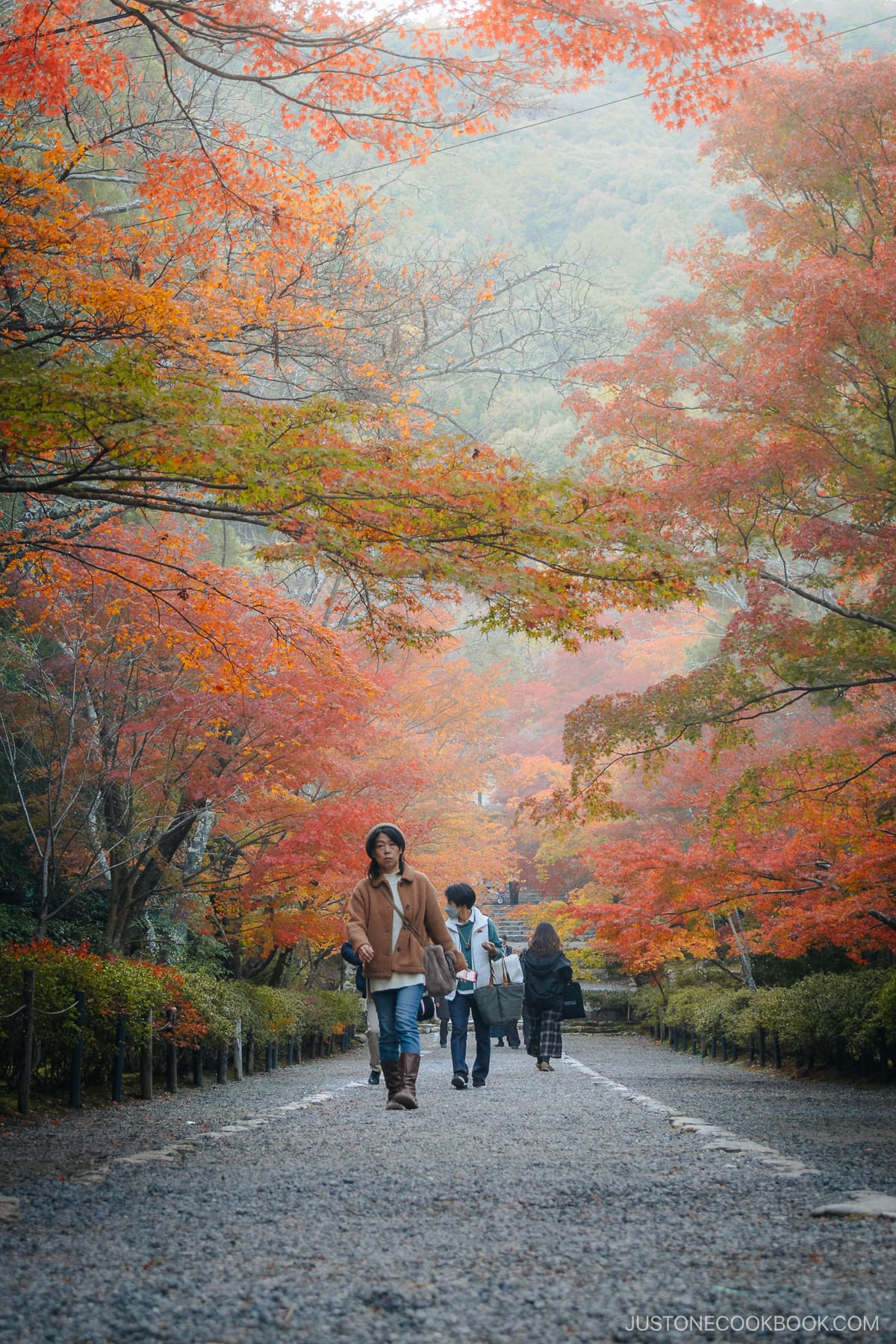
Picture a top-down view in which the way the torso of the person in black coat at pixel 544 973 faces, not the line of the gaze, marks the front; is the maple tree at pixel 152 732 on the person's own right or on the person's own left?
on the person's own left

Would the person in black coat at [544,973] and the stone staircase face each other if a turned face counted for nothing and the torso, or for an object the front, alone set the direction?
yes

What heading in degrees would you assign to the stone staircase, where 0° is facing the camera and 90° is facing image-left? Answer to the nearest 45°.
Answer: approximately 0°

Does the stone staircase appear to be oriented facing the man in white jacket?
yes

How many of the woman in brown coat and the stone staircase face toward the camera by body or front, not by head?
2

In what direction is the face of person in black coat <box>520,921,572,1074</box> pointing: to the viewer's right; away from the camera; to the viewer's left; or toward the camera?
away from the camera

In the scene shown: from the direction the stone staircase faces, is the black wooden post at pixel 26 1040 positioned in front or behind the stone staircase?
in front

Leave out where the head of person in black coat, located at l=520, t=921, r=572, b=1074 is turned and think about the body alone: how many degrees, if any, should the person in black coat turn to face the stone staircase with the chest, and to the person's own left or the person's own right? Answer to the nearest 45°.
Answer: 0° — they already face it

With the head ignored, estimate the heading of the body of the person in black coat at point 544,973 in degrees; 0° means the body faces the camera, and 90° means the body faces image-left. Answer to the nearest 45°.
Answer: approximately 180°

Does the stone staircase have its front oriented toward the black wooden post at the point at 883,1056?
yes

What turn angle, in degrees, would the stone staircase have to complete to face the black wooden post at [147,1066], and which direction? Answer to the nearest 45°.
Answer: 0° — it already faces it

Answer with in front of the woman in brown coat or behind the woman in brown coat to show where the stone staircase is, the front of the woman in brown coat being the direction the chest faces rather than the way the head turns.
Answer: behind

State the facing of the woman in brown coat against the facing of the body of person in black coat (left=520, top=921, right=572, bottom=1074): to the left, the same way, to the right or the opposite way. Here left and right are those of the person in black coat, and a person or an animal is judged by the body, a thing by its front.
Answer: the opposite way

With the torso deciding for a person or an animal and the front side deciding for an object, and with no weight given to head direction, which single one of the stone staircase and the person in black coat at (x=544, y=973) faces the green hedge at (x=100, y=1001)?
the stone staircase
